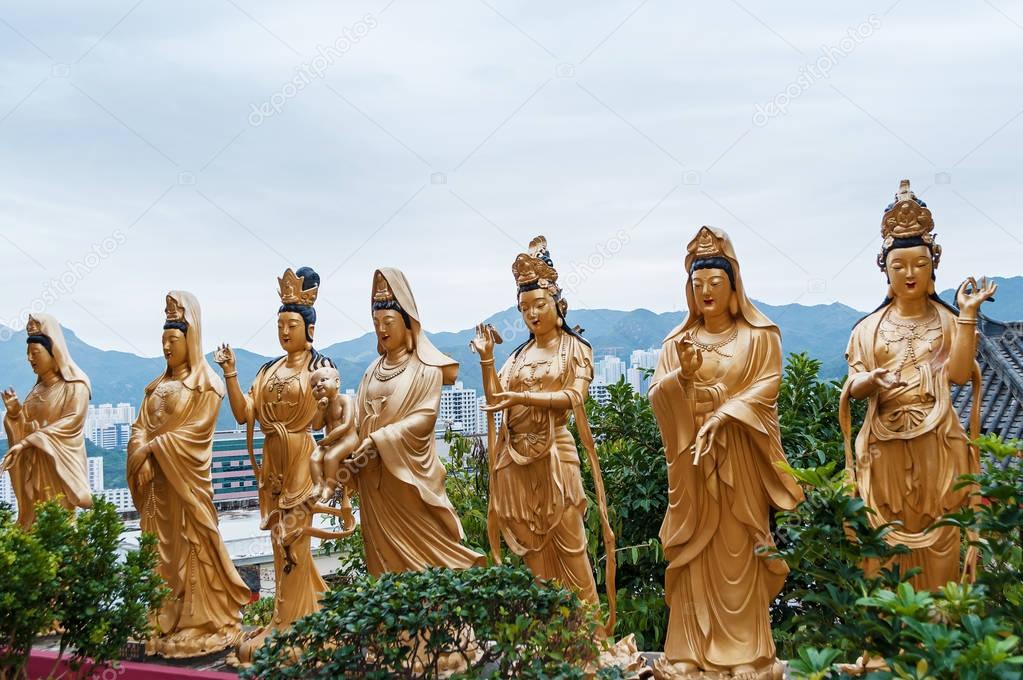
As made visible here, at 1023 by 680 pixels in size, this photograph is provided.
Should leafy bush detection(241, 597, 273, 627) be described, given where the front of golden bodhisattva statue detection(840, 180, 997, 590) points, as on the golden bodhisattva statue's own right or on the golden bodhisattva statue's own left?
on the golden bodhisattva statue's own right

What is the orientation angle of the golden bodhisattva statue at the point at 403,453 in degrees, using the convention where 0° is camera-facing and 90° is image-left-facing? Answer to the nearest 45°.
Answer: approximately 45°

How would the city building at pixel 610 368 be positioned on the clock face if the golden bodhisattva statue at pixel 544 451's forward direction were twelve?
The city building is roughly at 5 o'clock from the golden bodhisattva statue.

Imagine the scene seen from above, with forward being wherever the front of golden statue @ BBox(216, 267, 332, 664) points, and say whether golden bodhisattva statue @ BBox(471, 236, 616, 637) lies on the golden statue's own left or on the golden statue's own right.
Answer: on the golden statue's own left

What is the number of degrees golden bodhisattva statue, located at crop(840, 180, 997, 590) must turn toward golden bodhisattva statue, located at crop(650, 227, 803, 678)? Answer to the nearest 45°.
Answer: approximately 90° to its right

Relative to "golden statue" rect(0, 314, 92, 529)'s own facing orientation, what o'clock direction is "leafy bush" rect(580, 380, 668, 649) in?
The leafy bush is roughly at 8 o'clock from the golden statue.

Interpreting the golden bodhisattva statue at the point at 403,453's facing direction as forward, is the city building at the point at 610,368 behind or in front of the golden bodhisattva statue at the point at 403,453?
behind

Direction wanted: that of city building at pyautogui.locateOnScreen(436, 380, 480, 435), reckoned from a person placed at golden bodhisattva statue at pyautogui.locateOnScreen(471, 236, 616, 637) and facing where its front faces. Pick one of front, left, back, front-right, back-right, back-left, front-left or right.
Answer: back-right

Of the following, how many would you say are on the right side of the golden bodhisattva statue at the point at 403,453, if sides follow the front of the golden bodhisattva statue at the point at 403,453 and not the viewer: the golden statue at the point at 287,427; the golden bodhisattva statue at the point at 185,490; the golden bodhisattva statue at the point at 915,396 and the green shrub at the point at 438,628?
2

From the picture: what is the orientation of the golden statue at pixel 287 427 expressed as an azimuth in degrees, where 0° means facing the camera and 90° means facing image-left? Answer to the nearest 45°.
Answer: approximately 45°
